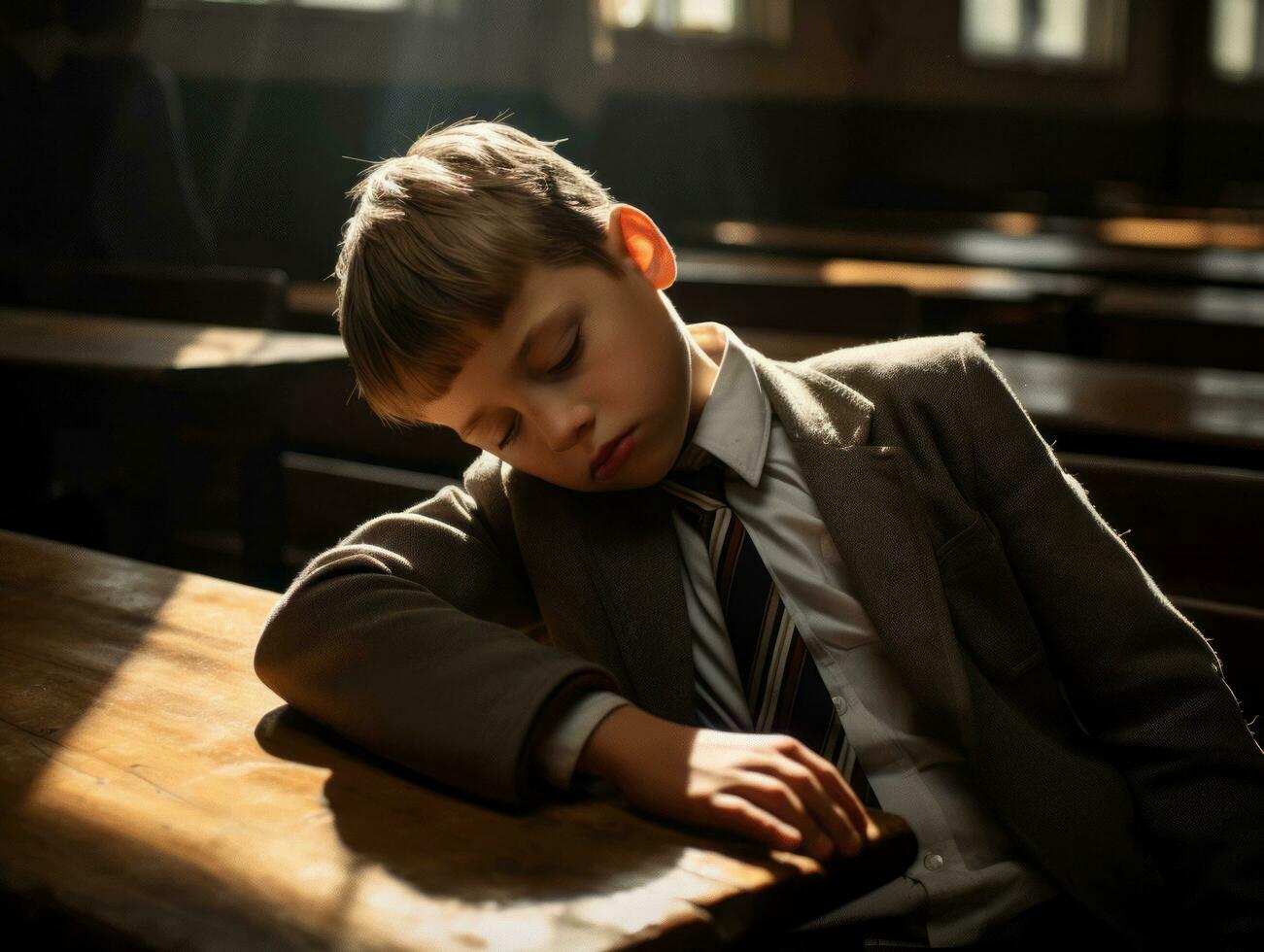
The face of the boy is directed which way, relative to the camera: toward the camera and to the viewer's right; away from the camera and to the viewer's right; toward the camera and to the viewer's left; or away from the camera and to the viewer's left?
toward the camera and to the viewer's left

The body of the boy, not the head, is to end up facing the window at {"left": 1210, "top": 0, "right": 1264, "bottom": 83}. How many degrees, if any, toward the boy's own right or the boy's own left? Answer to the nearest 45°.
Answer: approximately 135° to the boy's own right

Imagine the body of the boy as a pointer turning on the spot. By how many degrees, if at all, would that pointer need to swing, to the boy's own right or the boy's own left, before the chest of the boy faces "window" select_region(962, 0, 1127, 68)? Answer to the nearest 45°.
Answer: approximately 135° to the boy's own right

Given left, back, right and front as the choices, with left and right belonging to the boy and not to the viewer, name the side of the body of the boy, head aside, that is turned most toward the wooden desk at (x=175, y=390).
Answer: right

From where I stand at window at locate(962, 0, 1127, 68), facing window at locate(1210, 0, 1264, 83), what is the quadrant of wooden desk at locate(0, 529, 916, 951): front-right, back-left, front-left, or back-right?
back-right

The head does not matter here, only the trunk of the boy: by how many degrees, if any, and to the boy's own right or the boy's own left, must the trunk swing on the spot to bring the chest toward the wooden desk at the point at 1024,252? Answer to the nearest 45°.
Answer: approximately 135° to the boy's own right

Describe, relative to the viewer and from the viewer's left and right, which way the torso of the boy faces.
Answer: facing the viewer and to the left of the viewer
